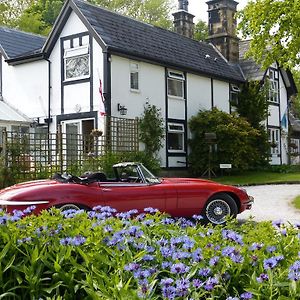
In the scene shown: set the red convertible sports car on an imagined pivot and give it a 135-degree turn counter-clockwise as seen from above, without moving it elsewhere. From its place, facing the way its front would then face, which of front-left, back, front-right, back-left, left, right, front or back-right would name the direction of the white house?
front-right

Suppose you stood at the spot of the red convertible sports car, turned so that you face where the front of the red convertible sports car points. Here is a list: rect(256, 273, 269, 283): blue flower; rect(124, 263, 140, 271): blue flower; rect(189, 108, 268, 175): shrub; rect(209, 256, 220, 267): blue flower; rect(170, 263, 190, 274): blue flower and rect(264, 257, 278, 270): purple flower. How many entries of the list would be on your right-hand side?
5

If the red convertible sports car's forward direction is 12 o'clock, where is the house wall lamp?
The house wall lamp is roughly at 9 o'clock from the red convertible sports car.

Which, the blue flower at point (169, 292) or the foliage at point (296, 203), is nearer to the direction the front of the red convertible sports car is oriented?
the foliage

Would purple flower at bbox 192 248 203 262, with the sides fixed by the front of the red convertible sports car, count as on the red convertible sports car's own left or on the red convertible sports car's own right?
on the red convertible sports car's own right

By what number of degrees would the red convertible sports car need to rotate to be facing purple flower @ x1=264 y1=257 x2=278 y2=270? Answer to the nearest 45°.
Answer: approximately 90° to its right

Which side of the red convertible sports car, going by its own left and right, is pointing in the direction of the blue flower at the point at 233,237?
right

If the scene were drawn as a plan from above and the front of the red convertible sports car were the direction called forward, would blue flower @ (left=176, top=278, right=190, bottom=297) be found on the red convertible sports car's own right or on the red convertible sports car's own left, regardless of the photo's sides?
on the red convertible sports car's own right

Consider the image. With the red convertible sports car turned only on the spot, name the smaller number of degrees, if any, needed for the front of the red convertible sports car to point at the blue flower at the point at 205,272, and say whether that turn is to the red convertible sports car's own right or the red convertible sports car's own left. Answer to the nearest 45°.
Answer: approximately 90° to the red convertible sports car's own right

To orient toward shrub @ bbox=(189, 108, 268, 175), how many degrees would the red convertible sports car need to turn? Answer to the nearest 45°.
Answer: approximately 90° to its left

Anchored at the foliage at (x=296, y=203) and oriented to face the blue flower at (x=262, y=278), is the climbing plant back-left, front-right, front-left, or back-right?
back-right

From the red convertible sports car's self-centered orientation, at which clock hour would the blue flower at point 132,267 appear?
The blue flower is roughly at 3 o'clock from the red convertible sports car.

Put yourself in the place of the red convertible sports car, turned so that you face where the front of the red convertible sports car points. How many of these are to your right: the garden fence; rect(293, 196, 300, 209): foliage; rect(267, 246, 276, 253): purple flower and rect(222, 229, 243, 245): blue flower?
2

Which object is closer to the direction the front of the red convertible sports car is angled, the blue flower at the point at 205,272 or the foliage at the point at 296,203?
the foliage

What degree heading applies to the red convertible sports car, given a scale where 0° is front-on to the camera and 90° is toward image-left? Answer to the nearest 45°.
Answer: approximately 270°

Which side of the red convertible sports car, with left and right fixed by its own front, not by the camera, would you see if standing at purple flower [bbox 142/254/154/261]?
right
